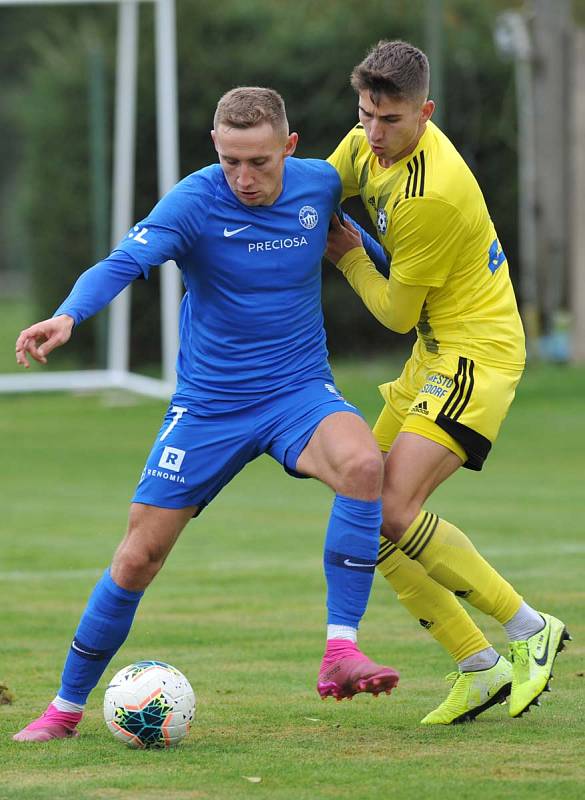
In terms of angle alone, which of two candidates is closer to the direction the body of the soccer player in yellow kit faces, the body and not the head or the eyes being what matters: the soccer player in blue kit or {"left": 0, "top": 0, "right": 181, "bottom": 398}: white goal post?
the soccer player in blue kit

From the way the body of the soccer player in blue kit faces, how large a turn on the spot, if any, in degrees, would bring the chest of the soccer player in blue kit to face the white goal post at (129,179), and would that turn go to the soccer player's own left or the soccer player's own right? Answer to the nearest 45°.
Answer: approximately 180°

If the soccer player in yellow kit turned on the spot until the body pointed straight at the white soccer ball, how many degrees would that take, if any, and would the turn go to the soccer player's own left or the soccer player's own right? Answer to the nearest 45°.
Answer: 0° — they already face it

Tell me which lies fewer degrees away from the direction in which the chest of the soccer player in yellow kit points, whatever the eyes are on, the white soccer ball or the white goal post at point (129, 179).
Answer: the white soccer ball

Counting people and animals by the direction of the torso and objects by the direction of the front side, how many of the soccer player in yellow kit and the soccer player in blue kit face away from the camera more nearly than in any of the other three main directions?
0

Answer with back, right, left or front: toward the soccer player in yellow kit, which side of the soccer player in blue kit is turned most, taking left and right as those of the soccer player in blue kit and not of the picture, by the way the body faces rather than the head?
left

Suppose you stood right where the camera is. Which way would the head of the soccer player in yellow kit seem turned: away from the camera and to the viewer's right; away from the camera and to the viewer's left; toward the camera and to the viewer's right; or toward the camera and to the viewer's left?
toward the camera and to the viewer's left

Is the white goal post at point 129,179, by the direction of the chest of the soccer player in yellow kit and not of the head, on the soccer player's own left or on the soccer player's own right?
on the soccer player's own right
